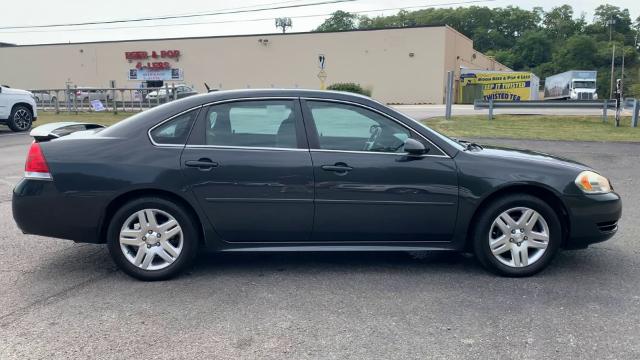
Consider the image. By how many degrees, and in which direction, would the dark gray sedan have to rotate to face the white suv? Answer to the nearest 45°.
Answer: approximately 135° to its left

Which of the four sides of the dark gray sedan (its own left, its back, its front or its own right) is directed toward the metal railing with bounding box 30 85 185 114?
left

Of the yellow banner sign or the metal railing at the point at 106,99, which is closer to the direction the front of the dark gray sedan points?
the yellow banner sign

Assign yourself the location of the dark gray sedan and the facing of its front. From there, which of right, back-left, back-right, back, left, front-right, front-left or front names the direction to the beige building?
left

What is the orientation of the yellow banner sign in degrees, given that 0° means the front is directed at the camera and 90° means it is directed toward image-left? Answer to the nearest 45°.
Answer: approximately 0°

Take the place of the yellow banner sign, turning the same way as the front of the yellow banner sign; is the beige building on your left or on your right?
on your right

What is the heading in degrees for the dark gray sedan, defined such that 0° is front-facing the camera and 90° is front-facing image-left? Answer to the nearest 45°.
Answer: approximately 270°

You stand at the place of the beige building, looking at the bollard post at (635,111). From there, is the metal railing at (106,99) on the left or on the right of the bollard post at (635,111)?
right

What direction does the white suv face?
to the viewer's right
